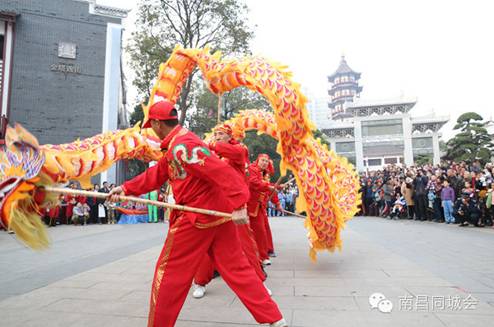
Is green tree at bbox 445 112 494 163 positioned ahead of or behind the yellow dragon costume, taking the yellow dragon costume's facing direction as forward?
behind

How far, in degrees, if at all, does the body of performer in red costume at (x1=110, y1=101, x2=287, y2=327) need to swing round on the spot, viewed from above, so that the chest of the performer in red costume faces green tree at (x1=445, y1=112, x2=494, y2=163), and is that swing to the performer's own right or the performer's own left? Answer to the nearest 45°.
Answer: approximately 180°

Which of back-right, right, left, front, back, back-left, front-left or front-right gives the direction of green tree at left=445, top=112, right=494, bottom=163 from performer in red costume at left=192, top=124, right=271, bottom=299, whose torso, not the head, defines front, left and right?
back

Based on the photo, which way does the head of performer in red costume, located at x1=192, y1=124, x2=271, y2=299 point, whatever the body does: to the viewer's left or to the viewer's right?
to the viewer's left

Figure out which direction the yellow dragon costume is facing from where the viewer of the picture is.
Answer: facing to the left of the viewer

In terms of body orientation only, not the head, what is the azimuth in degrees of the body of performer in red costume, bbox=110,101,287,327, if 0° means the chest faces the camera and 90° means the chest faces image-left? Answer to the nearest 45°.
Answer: approximately 45°

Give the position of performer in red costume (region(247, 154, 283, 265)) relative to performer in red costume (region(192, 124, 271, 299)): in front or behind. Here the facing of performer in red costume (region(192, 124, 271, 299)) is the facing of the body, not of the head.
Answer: behind
